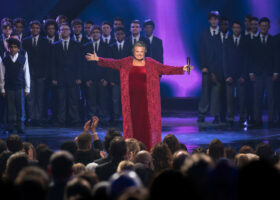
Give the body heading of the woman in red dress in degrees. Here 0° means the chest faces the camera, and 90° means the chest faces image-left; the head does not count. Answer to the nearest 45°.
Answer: approximately 0°
